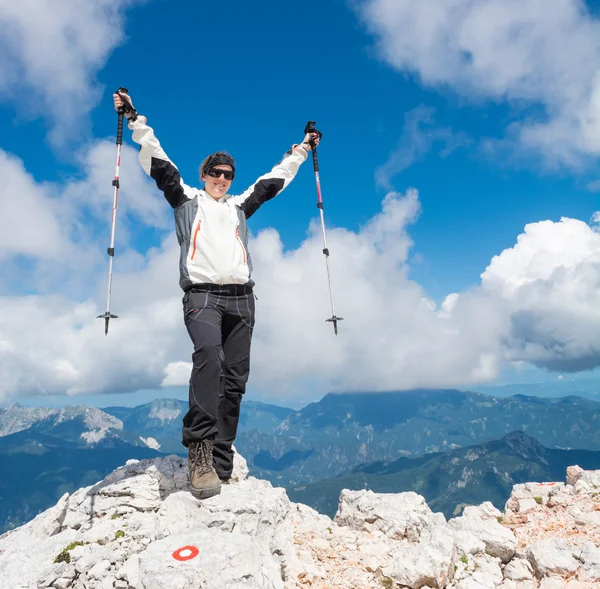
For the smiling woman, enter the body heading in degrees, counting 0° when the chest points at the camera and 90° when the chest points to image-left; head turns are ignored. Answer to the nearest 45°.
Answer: approximately 0°
